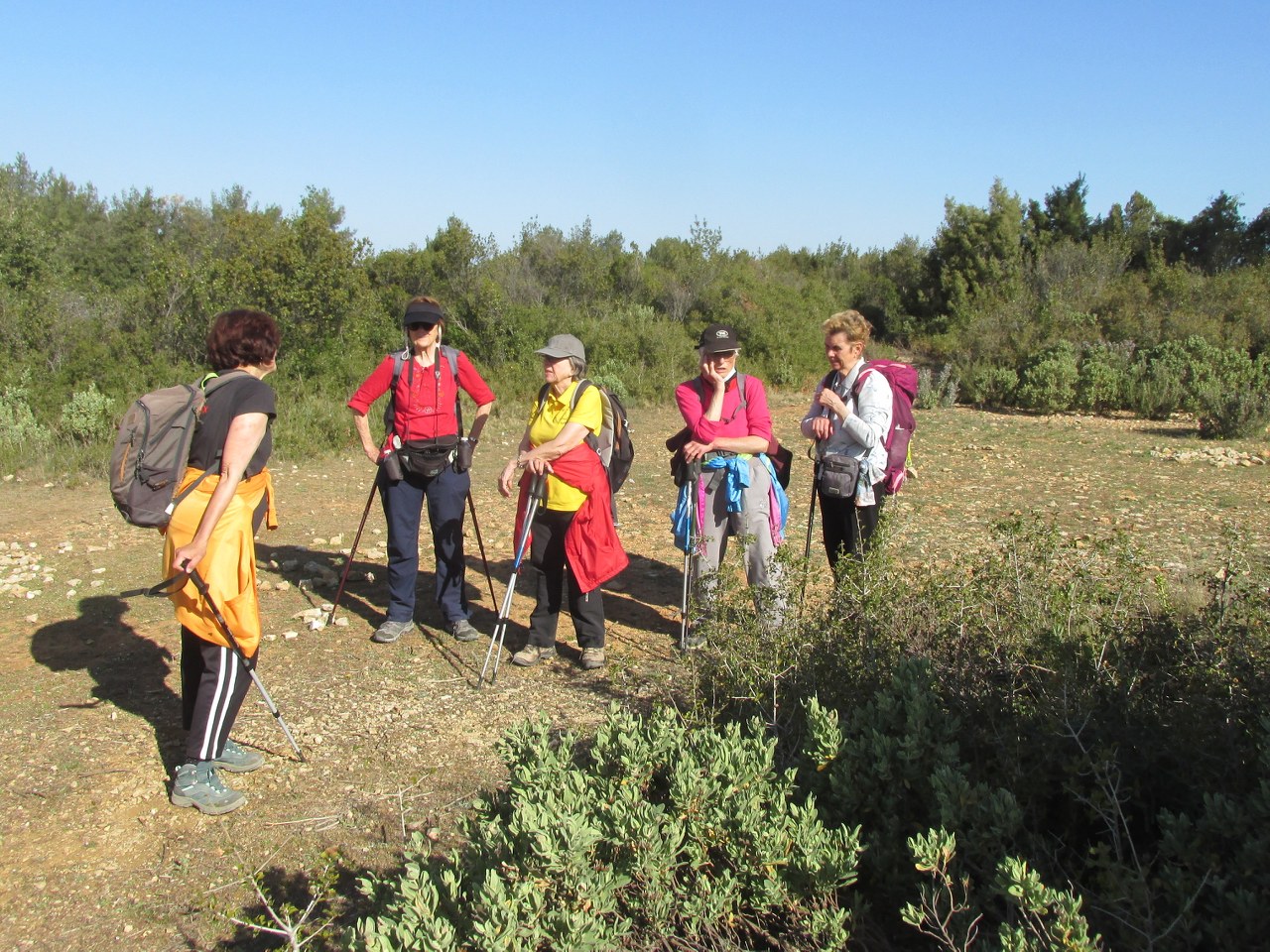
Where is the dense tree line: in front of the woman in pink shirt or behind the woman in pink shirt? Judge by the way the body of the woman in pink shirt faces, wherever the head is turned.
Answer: behind

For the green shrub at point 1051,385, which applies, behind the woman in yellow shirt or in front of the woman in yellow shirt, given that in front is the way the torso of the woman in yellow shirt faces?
behind

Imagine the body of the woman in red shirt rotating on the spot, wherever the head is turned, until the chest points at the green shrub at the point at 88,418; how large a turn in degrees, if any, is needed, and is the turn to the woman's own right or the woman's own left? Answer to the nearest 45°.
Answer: approximately 135° to the woman's own right

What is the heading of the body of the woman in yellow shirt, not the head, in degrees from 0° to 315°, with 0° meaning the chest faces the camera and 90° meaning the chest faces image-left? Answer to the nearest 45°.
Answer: approximately 45°

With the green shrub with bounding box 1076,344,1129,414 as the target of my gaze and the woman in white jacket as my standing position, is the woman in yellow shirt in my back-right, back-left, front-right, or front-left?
back-left

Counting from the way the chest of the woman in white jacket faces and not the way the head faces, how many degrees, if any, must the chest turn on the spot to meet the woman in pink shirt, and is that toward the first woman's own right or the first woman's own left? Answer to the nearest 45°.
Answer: approximately 45° to the first woman's own right

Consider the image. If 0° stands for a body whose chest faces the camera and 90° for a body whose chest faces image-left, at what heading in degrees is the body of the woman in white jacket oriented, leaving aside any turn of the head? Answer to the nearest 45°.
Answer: approximately 45°

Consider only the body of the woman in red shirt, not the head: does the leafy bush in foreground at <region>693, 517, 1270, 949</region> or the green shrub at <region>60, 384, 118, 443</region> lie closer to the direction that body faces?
the leafy bush in foreground

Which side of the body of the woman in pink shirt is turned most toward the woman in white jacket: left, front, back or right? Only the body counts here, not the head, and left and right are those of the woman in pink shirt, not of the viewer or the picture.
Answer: left

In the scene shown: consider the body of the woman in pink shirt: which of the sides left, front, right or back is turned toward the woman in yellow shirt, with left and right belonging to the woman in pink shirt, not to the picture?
right

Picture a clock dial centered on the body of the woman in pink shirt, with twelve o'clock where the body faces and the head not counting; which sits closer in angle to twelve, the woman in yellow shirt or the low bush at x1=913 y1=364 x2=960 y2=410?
the woman in yellow shirt

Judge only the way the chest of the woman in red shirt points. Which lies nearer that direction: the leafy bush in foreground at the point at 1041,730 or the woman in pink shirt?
the leafy bush in foreground
